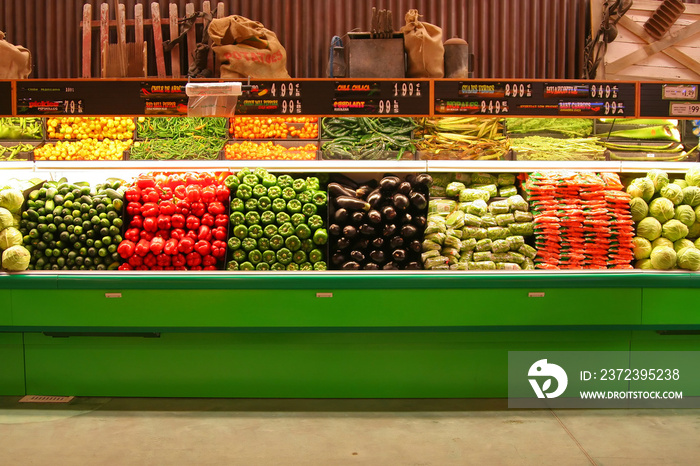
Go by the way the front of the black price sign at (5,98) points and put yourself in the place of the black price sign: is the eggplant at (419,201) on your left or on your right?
on your left

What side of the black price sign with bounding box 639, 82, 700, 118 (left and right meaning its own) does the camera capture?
front

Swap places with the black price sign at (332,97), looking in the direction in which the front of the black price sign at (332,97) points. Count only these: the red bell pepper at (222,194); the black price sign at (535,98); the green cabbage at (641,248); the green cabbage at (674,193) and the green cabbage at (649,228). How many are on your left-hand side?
4

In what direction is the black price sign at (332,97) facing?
toward the camera

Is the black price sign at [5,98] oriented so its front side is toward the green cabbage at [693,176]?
no

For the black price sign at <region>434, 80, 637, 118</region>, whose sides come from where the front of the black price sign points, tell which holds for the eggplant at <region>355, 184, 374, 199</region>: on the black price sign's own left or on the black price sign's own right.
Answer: on the black price sign's own right

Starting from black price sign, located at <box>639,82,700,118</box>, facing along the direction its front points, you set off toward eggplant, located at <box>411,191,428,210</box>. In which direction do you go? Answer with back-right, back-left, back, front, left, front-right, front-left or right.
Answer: front-right

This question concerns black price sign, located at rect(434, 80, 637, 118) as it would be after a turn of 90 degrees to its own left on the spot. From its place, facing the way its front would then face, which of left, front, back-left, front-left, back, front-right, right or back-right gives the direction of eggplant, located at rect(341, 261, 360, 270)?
back-right

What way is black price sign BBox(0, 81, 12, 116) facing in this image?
toward the camera

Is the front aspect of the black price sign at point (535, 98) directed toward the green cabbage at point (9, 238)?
no

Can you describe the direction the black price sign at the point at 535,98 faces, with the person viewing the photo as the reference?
facing the viewer

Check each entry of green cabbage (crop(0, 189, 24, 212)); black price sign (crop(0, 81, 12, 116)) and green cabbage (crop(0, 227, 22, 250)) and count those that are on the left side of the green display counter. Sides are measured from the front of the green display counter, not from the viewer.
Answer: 0

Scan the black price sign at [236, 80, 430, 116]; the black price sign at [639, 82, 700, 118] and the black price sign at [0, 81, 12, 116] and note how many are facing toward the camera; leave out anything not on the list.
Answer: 3
